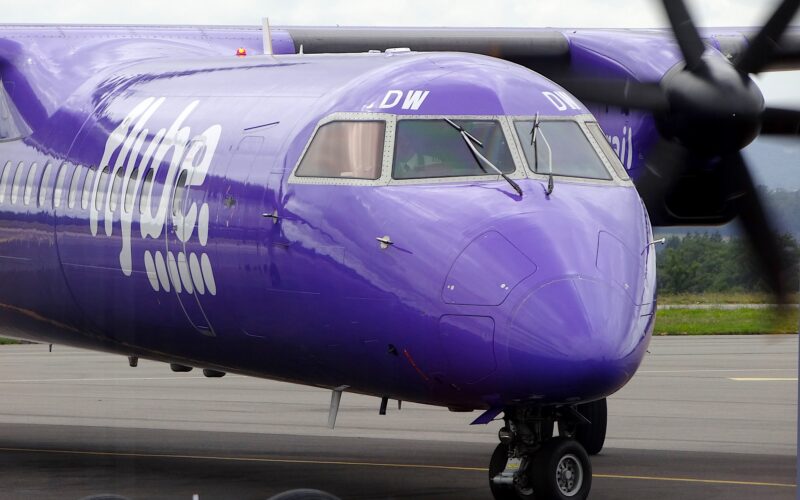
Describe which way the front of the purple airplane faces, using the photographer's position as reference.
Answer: facing the viewer and to the right of the viewer
